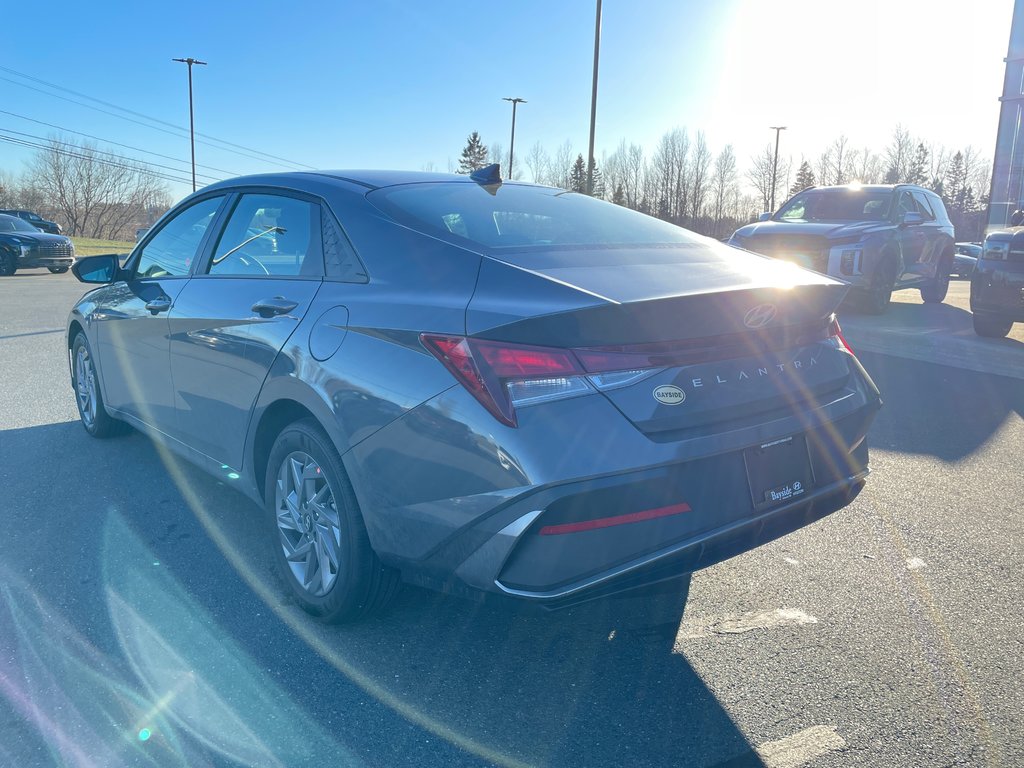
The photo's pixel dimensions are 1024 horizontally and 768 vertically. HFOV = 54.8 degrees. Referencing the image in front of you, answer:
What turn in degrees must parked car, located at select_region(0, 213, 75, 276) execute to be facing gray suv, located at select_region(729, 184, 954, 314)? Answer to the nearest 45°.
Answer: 0° — it already faces it

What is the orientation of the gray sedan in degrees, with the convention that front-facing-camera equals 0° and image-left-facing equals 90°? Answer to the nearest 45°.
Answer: approximately 135°

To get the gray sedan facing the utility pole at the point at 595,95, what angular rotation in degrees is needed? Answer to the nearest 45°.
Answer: approximately 45° to its right

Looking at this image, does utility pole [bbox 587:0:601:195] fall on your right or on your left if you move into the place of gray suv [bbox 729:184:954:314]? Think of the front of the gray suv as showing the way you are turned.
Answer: on your right

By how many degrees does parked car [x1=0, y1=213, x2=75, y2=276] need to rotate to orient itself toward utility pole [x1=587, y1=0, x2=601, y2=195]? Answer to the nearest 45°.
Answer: approximately 45° to its left

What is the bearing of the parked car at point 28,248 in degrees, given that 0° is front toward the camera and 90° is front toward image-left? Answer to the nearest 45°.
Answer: approximately 315°

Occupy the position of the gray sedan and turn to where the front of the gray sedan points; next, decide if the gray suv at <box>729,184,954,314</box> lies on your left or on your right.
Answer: on your right

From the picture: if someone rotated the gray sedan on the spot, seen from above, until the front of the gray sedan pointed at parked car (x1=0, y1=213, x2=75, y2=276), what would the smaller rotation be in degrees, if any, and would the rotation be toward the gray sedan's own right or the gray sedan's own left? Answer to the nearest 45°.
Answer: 0° — it already faces it

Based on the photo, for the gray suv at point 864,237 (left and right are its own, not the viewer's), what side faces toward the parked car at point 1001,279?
left

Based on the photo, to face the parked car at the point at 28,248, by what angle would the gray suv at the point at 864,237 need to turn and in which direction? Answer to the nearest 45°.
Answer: approximately 45° to its right

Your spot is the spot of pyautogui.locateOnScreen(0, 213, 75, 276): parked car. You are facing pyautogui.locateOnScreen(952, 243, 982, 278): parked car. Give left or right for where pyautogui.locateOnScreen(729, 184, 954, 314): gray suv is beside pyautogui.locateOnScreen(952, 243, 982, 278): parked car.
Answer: right
